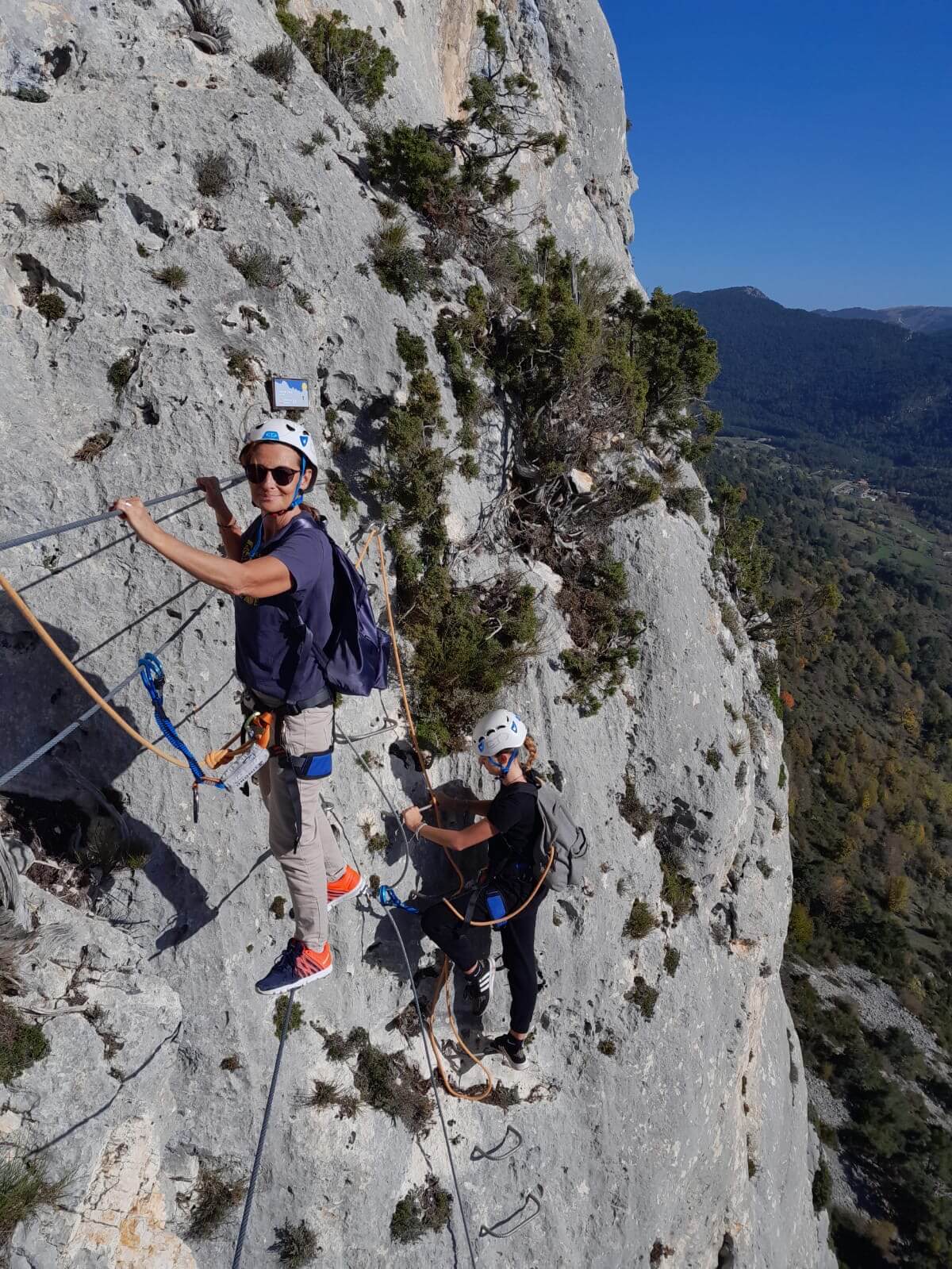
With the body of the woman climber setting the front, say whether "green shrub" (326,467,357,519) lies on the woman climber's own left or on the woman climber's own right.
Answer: on the woman climber's own right

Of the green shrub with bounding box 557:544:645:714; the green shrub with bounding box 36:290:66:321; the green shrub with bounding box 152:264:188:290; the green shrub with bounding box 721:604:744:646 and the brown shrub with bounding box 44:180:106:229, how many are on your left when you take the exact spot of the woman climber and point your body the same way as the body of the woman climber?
0

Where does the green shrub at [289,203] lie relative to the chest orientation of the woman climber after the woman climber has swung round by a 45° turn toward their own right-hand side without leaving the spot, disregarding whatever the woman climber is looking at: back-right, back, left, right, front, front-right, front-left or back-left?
front-right

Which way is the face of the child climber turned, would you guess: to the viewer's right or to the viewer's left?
to the viewer's left

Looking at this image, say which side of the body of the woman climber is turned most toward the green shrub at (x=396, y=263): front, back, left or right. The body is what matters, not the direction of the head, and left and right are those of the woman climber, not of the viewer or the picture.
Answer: right

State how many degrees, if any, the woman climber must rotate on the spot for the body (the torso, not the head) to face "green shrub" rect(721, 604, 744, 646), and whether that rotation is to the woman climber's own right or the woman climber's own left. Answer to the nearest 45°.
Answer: approximately 135° to the woman climber's own right

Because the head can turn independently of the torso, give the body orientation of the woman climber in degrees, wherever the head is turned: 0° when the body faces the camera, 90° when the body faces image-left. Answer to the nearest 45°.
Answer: approximately 90°

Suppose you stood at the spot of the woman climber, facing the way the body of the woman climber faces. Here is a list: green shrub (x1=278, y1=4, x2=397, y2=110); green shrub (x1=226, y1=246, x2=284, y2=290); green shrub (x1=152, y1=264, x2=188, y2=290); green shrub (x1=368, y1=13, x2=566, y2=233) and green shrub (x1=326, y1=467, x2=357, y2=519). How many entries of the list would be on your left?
0

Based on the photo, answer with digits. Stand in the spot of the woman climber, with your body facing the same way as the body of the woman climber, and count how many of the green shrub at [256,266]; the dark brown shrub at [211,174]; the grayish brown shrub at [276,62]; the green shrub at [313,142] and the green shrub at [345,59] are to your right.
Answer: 5

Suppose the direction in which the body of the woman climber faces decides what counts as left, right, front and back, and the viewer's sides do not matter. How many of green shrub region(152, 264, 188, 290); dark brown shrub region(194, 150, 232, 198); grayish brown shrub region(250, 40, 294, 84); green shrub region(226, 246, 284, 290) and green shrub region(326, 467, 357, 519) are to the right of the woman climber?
5
